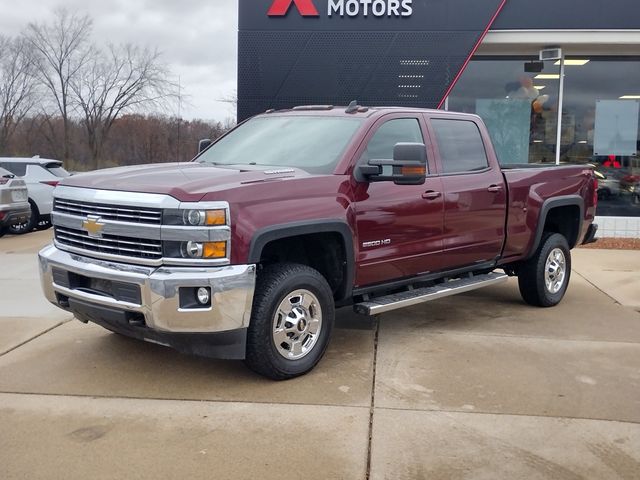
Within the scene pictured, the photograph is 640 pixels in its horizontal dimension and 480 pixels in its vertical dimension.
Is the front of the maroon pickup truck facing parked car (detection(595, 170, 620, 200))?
no

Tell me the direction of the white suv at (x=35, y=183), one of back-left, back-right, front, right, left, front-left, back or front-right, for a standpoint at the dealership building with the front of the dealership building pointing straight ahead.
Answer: right

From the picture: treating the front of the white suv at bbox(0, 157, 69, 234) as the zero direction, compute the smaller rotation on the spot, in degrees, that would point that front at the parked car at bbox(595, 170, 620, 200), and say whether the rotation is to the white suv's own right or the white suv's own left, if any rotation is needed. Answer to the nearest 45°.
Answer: approximately 180°

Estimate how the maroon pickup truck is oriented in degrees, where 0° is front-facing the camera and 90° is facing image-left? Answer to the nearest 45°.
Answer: approximately 45°

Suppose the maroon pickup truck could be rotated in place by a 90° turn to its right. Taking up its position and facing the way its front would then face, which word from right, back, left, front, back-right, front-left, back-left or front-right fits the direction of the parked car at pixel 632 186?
right

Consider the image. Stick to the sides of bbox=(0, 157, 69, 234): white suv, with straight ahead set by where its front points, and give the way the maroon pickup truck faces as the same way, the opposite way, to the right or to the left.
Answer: to the left

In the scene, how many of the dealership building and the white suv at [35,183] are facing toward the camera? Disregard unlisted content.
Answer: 1

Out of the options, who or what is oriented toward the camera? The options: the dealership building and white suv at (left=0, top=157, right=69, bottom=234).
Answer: the dealership building

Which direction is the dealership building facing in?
toward the camera
